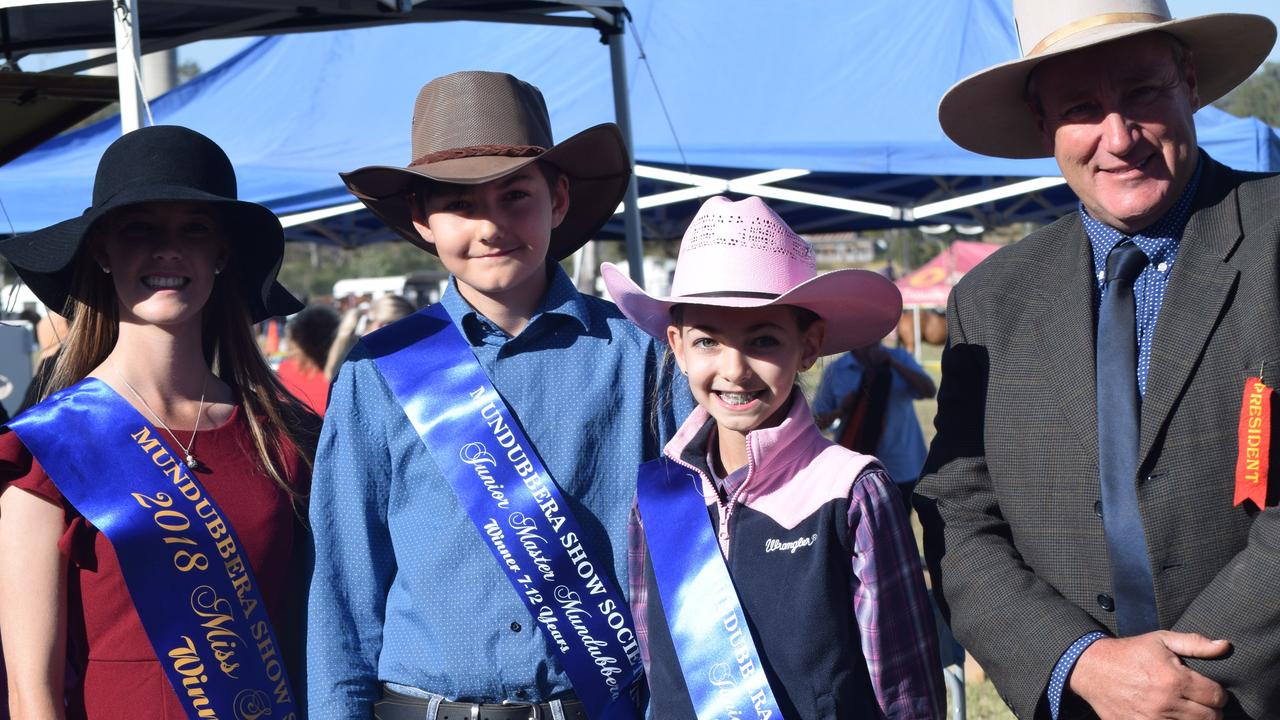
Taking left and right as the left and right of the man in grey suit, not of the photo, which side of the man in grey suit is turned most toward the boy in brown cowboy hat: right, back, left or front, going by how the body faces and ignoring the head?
right

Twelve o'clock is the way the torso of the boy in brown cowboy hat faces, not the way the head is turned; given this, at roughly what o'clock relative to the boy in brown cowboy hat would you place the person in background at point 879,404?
The person in background is roughly at 7 o'clock from the boy in brown cowboy hat.

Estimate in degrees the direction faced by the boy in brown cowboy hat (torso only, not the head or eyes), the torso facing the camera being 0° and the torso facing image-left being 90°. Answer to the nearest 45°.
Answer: approximately 0°

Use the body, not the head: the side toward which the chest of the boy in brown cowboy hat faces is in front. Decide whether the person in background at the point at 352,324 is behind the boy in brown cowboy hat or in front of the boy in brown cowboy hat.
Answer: behind

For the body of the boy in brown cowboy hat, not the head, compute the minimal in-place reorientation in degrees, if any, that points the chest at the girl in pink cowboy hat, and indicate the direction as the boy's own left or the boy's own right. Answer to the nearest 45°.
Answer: approximately 45° to the boy's own left

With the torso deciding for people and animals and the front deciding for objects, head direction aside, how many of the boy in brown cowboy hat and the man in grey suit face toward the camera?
2

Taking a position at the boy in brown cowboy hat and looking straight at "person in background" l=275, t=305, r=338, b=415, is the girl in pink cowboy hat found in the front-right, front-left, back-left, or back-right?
back-right

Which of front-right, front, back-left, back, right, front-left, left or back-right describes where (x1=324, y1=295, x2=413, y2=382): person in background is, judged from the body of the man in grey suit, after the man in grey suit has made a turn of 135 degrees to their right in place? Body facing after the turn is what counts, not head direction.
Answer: front
